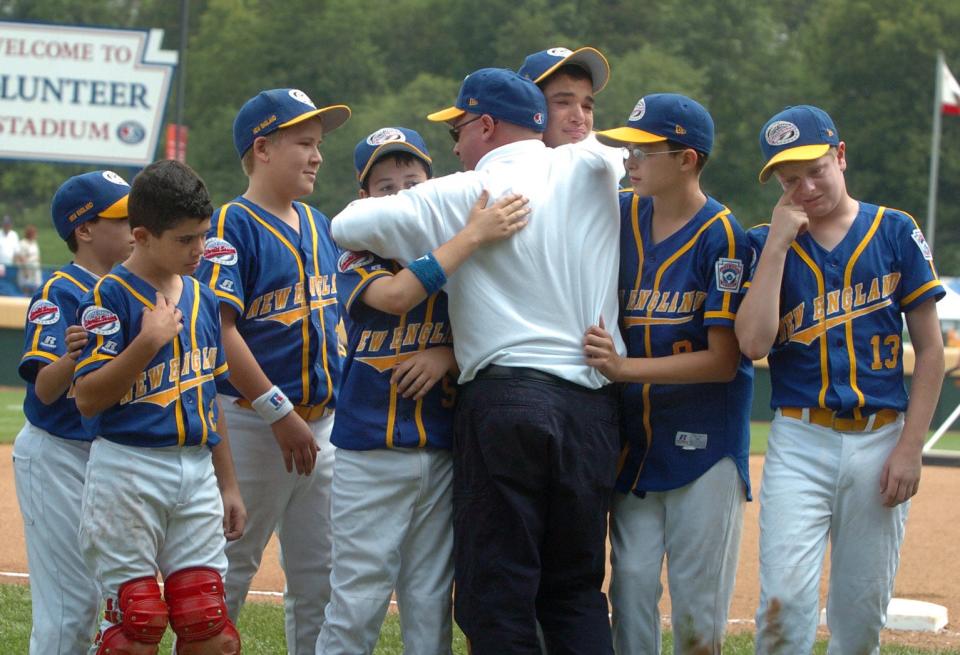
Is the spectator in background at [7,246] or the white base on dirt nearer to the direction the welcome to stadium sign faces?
the white base on dirt

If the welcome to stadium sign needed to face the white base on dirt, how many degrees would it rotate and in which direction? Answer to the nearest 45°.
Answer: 0° — it already faces it

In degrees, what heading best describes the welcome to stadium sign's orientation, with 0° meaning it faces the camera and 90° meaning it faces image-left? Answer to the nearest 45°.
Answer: approximately 0°

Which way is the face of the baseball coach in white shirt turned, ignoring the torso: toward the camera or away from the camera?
away from the camera

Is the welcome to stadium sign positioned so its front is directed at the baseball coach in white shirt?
yes

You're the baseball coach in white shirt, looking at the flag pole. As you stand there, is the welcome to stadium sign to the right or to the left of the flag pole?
left

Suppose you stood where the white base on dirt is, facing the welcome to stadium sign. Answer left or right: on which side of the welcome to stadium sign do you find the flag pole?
right

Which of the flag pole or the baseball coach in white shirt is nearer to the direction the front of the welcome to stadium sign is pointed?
the baseball coach in white shirt

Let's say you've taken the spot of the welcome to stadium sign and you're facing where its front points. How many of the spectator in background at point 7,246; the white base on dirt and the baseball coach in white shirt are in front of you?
2

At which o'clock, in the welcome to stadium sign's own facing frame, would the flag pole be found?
The flag pole is roughly at 10 o'clock from the welcome to stadium sign.
